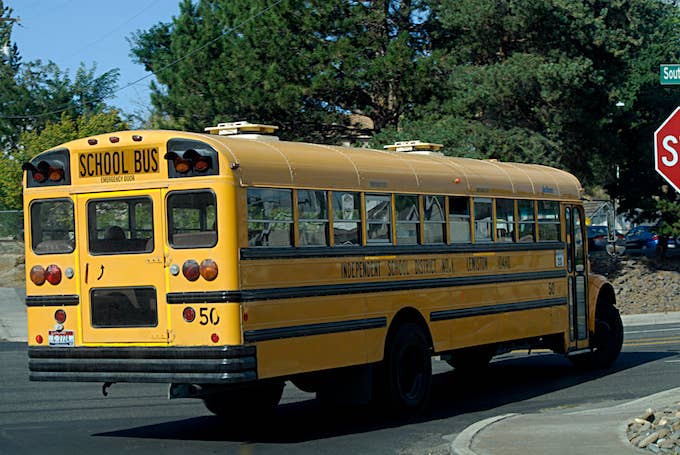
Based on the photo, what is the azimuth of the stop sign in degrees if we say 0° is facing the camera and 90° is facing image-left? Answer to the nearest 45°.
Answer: approximately 0°

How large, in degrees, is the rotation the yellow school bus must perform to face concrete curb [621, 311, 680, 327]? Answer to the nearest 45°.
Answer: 0° — it already faces it

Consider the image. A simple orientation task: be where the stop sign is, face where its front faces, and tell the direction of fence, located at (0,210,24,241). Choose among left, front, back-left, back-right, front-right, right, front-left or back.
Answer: back-right

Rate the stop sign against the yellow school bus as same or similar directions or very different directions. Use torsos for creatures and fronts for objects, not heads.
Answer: very different directions

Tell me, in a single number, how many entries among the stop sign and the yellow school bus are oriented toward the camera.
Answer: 1

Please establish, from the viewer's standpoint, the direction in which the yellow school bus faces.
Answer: facing away from the viewer and to the right of the viewer

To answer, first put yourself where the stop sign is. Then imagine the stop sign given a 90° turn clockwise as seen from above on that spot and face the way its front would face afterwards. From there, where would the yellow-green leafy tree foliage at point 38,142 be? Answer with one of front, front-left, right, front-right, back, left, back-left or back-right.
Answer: front-right

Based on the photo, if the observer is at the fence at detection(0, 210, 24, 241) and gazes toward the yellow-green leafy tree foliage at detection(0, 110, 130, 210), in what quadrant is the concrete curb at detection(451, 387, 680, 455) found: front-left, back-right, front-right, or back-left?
back-right
